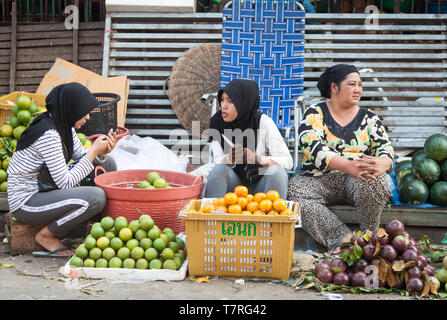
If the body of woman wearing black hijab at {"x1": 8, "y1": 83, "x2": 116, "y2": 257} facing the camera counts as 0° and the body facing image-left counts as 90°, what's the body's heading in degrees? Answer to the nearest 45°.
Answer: approximately 270°

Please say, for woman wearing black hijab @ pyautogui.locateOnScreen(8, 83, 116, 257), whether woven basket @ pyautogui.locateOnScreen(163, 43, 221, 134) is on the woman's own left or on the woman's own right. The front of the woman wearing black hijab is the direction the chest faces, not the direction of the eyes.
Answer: on the woman's own left

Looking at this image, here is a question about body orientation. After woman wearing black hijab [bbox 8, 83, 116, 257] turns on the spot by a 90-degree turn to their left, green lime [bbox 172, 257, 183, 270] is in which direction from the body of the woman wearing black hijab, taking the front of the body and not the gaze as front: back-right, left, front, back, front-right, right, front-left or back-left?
back-right

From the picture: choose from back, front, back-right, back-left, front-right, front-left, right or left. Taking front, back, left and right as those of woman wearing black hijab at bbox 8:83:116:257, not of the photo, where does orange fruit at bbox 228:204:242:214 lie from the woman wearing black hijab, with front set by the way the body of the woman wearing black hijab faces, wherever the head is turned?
front-right

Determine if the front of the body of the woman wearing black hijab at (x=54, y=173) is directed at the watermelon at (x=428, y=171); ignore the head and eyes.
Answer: yes

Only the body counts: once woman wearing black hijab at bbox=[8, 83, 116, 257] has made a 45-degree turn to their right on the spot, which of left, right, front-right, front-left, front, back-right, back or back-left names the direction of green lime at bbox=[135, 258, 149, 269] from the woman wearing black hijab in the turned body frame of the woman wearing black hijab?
front

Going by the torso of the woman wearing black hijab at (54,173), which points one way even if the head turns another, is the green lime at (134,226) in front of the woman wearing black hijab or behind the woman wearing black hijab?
in front

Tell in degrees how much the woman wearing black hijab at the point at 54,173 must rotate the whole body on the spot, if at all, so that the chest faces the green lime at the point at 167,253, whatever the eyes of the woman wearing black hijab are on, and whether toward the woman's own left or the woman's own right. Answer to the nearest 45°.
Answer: approximately 45° to the woman's own right

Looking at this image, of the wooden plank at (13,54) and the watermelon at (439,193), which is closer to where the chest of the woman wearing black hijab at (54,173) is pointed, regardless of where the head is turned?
the watermelon

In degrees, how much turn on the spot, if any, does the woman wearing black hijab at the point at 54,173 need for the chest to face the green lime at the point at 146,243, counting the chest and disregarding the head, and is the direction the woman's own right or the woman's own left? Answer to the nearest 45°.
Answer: approximately 45° to the woman's own right

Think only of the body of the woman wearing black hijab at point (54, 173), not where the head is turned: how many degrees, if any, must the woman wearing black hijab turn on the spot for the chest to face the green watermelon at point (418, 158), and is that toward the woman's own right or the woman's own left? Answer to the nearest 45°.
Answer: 0° — they already face it

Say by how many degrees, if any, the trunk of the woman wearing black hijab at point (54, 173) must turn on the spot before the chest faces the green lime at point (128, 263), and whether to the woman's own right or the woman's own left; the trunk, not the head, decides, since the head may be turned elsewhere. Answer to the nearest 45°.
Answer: approximately 45° to the woman's own right

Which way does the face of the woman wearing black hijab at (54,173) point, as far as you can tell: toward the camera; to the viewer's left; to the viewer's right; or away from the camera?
to the viewer's right
